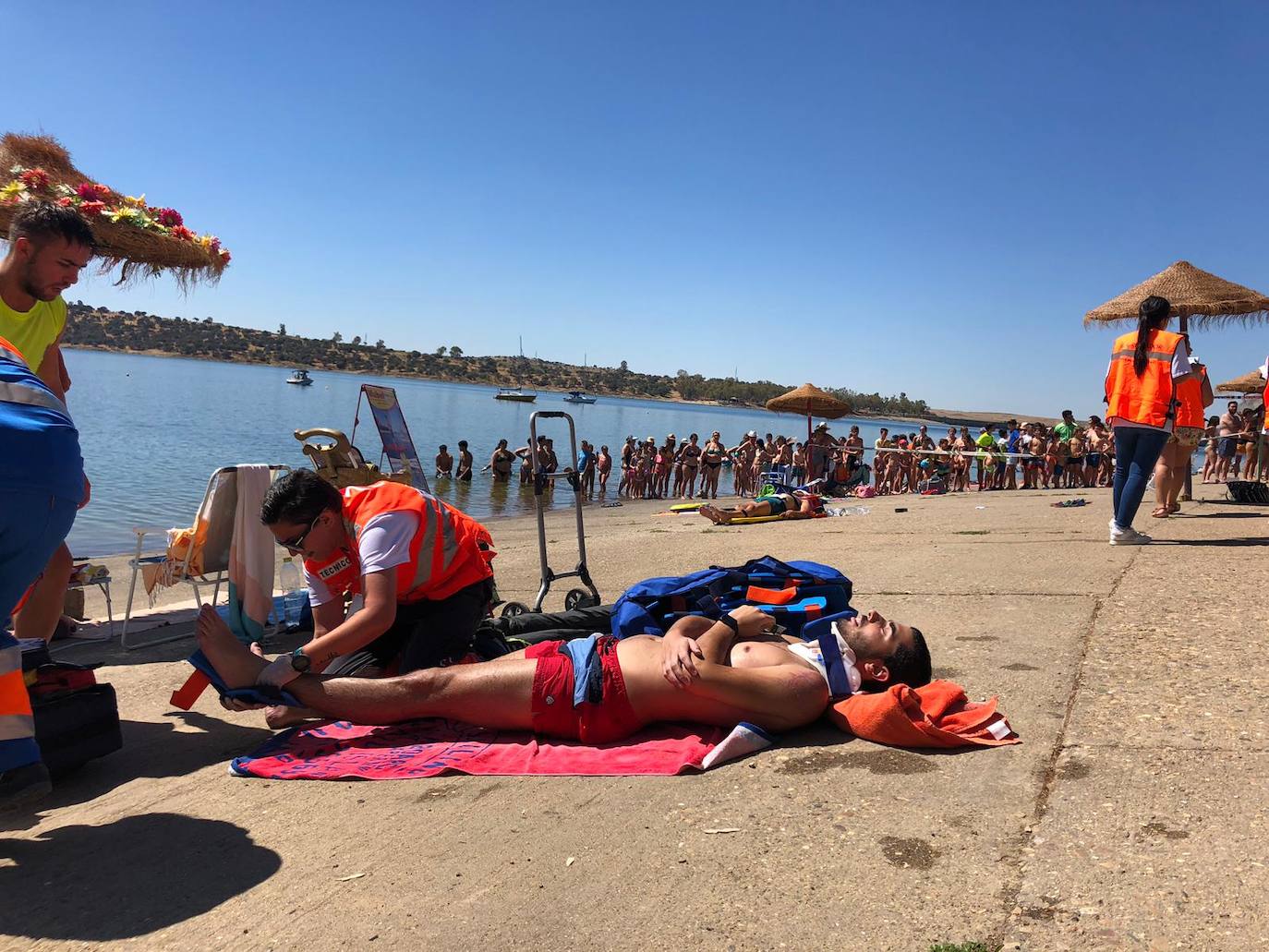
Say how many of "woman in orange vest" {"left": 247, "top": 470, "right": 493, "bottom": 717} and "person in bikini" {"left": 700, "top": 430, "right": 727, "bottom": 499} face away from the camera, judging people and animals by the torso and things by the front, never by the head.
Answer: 0

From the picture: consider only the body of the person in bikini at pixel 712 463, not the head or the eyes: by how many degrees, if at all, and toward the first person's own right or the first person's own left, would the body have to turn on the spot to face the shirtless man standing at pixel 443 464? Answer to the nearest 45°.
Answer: approximately 90° to the first person's own right

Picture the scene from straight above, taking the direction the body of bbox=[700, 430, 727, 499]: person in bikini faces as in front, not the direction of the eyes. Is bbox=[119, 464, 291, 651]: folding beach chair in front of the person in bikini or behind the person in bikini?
in front

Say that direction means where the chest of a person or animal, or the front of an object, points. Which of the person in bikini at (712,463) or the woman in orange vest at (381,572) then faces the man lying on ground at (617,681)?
the person in bikini

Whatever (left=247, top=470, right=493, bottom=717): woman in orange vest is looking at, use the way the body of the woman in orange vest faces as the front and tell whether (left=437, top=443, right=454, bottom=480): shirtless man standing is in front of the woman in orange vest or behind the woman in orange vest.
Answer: behind

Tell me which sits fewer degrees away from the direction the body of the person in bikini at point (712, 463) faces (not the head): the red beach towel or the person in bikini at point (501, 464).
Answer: the red beach towel

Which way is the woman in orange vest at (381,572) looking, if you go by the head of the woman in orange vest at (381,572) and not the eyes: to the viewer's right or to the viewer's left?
to the viewer's left

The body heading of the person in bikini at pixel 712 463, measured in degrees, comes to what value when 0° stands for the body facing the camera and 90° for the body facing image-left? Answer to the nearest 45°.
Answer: approximately 0°

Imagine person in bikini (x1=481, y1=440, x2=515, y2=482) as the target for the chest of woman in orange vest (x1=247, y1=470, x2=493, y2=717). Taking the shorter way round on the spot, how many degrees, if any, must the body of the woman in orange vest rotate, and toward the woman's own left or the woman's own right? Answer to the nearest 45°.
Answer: approximately 135° to the woman's own right

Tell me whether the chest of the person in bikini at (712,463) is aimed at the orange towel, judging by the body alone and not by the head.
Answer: yes

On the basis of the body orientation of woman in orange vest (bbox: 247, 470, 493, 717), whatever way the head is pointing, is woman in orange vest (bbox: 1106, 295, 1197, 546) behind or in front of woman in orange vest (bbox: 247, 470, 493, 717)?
behind

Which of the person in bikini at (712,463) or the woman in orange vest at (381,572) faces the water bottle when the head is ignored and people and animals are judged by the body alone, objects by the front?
the person in bikini

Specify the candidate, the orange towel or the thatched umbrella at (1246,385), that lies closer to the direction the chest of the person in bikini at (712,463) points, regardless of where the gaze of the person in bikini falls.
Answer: the orange towel
